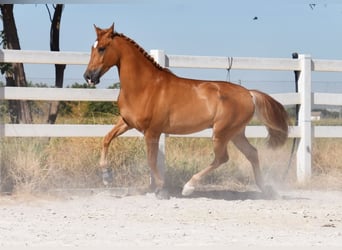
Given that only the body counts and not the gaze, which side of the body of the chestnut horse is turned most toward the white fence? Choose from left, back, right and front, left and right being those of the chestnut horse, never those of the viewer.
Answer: right

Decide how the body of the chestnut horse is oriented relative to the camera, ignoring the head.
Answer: to the viewer's left
